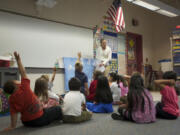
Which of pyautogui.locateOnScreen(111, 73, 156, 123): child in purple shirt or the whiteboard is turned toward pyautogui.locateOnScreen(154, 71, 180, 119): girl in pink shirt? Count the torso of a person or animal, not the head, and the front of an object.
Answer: the whiteboard

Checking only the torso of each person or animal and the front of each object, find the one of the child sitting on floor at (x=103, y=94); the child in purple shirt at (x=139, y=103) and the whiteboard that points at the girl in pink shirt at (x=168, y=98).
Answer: the whiteboard

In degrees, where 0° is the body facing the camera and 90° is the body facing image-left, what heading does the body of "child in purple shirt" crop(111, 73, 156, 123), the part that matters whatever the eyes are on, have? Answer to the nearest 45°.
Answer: approximately 135°

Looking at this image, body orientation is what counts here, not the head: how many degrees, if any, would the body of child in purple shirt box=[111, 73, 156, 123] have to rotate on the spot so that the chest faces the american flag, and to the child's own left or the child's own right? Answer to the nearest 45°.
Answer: approximately 45° to the child's own right

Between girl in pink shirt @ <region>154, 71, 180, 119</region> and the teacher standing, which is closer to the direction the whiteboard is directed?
the girl in pink shirt

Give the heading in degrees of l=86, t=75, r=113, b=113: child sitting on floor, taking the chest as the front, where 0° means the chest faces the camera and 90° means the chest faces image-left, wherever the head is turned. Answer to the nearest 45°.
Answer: approximately 180°
